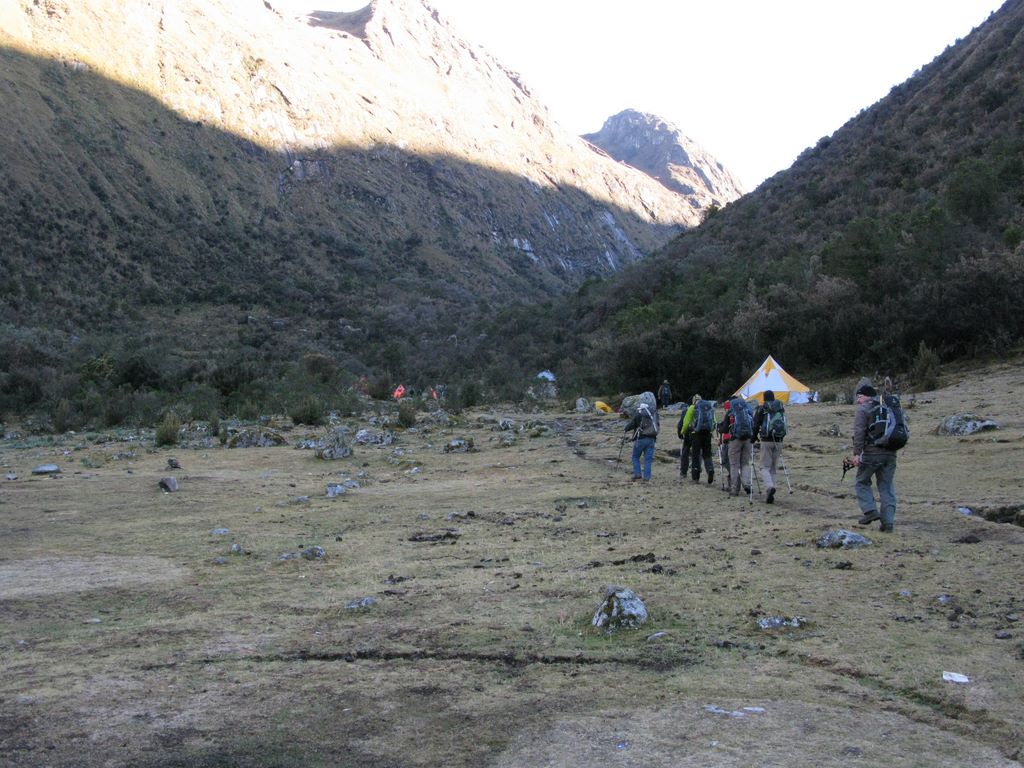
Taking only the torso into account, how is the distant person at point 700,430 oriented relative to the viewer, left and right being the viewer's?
facing away from the viewer and to the left of the viewer

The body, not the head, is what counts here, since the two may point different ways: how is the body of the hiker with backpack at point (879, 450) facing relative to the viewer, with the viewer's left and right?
facing away from the viewer and to the left of the viewer

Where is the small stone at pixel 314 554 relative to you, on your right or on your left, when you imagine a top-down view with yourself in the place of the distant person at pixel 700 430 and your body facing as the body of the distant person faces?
on your left

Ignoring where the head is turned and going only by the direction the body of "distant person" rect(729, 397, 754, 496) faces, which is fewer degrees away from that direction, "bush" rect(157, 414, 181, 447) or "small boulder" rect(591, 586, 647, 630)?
the bush

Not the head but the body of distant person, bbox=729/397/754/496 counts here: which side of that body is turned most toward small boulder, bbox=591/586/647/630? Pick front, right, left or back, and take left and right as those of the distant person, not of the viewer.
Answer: back

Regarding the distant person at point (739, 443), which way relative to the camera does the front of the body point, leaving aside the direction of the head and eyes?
away from the camera

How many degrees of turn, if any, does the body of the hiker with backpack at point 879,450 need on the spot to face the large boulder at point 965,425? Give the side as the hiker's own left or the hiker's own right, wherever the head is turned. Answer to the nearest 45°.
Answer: approximately 45° to the hiker's own right

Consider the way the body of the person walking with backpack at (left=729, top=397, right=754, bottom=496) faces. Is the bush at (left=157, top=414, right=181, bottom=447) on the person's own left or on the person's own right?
on the person's own left
